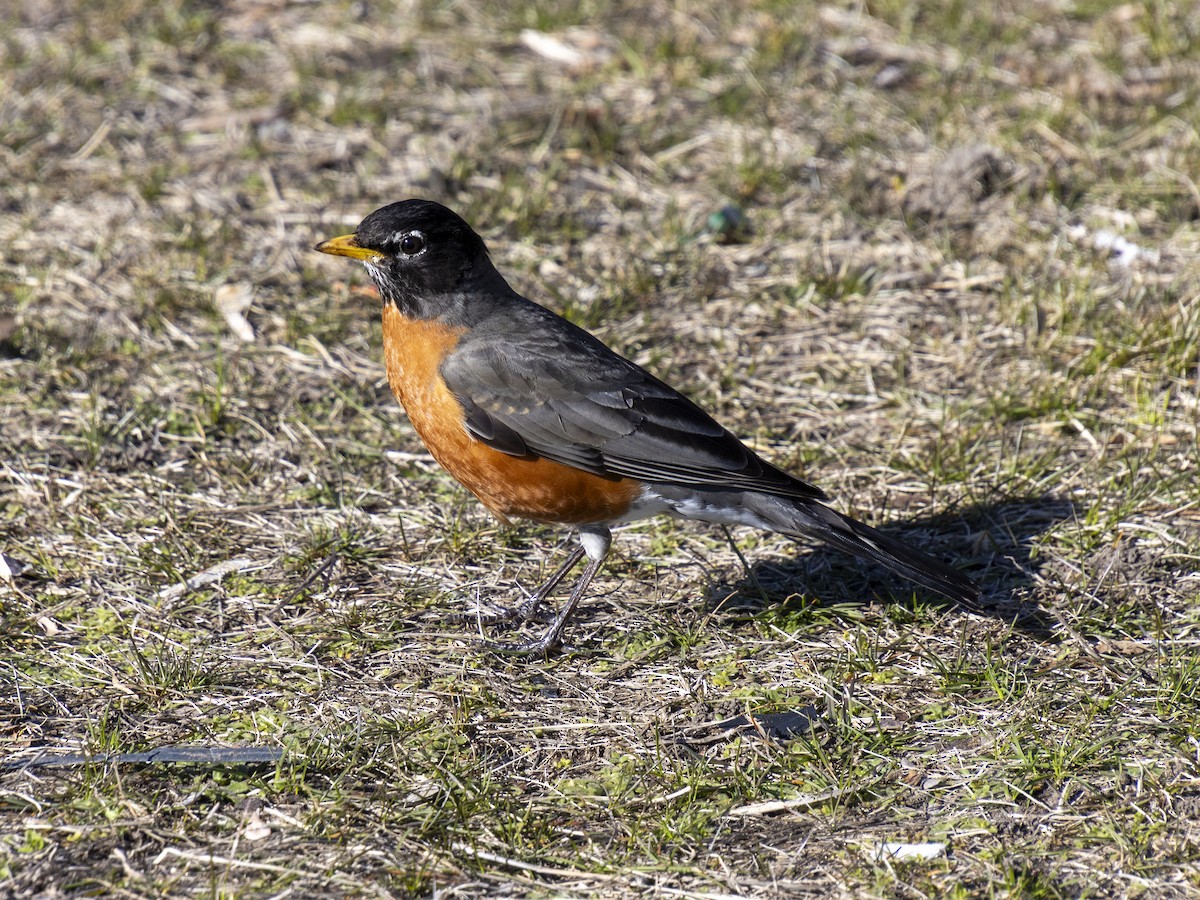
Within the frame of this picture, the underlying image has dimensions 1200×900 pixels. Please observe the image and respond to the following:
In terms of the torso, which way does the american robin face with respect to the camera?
to the viewer's left
